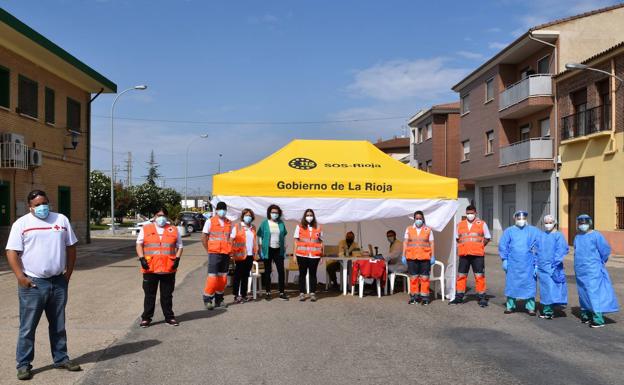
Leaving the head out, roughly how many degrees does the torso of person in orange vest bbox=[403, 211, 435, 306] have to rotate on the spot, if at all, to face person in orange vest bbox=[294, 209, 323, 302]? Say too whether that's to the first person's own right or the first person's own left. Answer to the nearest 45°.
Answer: approximately 90° to the first person's own right

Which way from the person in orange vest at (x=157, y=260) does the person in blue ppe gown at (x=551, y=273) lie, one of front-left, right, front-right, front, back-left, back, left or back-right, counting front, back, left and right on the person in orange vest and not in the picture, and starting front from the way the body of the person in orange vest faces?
left

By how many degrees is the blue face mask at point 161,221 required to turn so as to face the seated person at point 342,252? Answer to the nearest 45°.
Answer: approximately 135° to its left

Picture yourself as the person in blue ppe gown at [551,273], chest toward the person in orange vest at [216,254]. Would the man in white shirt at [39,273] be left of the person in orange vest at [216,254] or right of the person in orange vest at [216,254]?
left

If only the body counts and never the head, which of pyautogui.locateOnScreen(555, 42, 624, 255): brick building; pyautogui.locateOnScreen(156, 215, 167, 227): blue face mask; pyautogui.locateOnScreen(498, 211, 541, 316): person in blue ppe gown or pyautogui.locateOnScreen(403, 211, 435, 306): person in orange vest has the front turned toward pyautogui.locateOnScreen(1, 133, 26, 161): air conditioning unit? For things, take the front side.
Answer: the brick building

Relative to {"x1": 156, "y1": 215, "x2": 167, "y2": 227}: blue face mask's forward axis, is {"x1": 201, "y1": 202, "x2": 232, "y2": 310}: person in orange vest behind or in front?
behind
